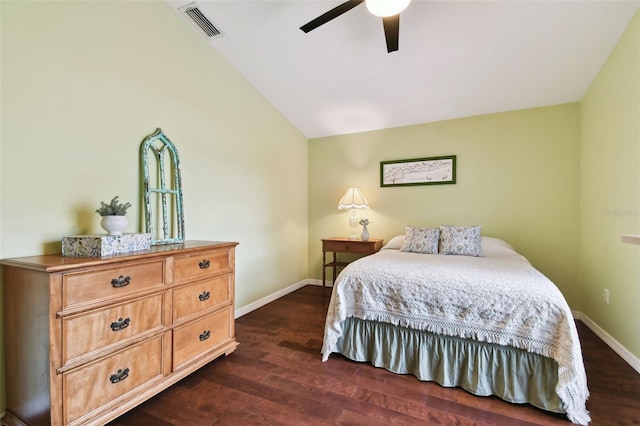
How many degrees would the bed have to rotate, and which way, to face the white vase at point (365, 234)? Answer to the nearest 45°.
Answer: approximately 135° to its right

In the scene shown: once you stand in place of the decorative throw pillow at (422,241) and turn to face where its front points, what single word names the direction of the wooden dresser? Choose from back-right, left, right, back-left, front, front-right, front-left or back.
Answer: front-right

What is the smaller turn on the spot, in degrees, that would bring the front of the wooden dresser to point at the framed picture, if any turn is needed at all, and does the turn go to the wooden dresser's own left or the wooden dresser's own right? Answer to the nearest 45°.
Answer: approximately 45° to the wooden dresser's own left

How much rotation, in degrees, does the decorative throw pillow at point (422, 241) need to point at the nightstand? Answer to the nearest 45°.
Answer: approximately 90° to its right

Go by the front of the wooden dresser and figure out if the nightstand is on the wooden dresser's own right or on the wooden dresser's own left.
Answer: on the wooden dresser's own left

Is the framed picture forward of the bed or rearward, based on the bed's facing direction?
rearward

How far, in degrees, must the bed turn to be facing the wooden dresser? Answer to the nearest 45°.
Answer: approximately 45° to its right

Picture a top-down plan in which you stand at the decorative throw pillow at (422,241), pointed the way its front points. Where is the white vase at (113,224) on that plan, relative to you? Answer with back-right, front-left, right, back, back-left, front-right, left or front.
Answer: front-right

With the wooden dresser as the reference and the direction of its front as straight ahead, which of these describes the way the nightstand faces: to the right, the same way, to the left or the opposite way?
to the right
